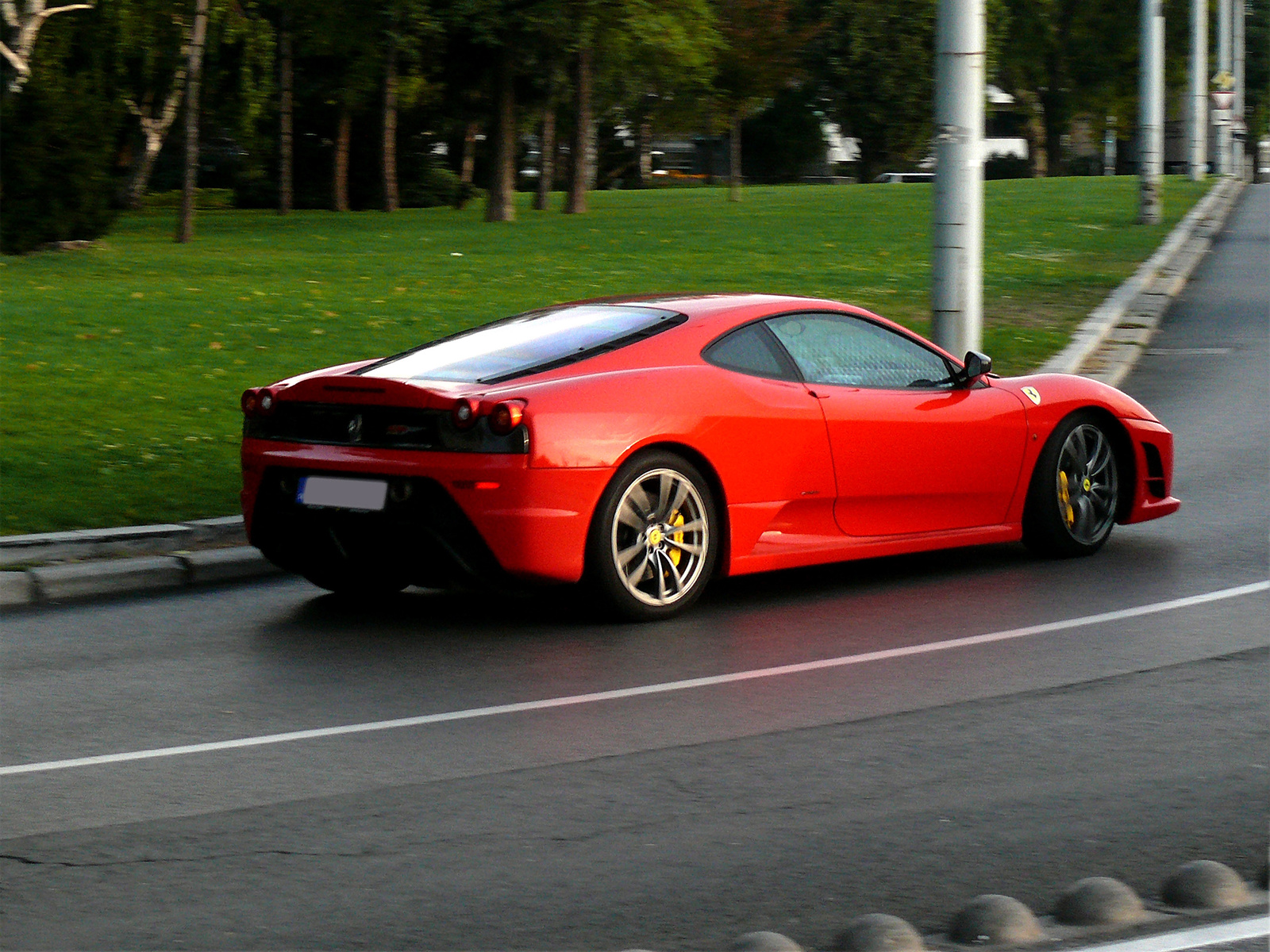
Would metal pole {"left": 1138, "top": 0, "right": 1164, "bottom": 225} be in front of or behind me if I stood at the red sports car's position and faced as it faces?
in front

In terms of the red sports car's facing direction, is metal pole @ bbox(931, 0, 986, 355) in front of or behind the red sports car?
in front

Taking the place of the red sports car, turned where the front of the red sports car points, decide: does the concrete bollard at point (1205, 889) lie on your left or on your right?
on your right

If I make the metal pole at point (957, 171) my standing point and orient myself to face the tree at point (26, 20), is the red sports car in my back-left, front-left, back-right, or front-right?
back-left

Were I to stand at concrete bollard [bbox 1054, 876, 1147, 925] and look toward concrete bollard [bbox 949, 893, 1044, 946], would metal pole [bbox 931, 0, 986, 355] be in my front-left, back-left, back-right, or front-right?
back-right

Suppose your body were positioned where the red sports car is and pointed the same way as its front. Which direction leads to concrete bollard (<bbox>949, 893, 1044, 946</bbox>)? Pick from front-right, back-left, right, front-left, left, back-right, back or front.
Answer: back-right

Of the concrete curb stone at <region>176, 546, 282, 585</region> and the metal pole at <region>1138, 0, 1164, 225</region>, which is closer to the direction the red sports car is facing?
the metal pole

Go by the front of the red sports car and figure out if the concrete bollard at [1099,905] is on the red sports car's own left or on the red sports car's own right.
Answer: on the red sports car's own right

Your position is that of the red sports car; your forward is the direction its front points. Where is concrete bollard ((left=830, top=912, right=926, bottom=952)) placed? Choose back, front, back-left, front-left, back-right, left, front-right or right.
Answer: back-right

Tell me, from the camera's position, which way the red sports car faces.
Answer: facing away from the viewer and to the right of the viewer
